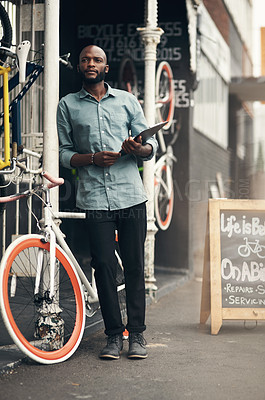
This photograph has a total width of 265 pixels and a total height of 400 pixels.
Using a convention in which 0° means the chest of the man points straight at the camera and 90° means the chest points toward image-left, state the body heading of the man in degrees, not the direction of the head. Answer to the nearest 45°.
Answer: approximately 0°

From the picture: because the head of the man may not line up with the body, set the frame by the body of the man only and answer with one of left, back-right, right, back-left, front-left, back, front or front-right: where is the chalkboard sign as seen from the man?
back-left

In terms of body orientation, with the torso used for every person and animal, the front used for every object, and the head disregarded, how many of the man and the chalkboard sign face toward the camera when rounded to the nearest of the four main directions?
2

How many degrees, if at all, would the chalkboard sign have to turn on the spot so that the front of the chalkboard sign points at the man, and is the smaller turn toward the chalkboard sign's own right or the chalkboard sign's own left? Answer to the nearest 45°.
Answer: approximately 45° to the chalkboard sign's own right

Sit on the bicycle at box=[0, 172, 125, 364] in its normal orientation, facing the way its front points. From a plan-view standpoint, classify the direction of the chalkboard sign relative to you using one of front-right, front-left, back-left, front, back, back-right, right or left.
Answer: back

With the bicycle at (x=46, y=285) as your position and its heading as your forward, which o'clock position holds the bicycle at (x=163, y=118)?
the bicycle at (x=163, y=118) is roughly at 5 o'clock from the bicycle at (x=46, y=285).

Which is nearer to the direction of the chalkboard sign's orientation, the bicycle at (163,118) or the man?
the man

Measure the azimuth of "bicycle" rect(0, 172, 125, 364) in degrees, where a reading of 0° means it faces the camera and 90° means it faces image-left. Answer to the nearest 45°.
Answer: approximately 45°

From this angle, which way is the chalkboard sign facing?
toward the camera
